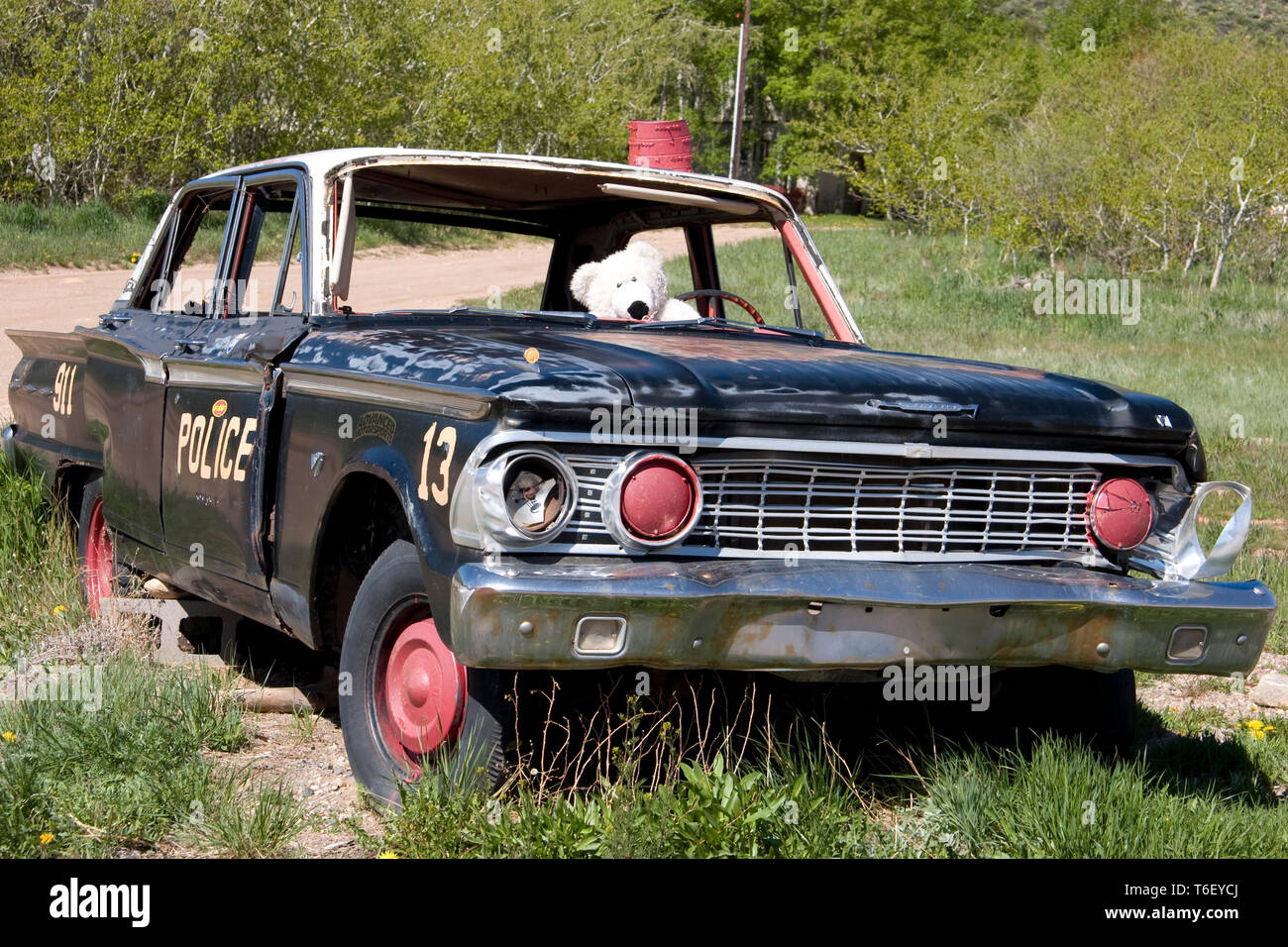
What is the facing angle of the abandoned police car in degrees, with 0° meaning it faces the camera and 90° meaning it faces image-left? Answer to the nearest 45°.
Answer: approximately 315°

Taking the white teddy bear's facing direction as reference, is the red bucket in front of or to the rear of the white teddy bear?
to the rear

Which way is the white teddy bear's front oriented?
toward the camera
